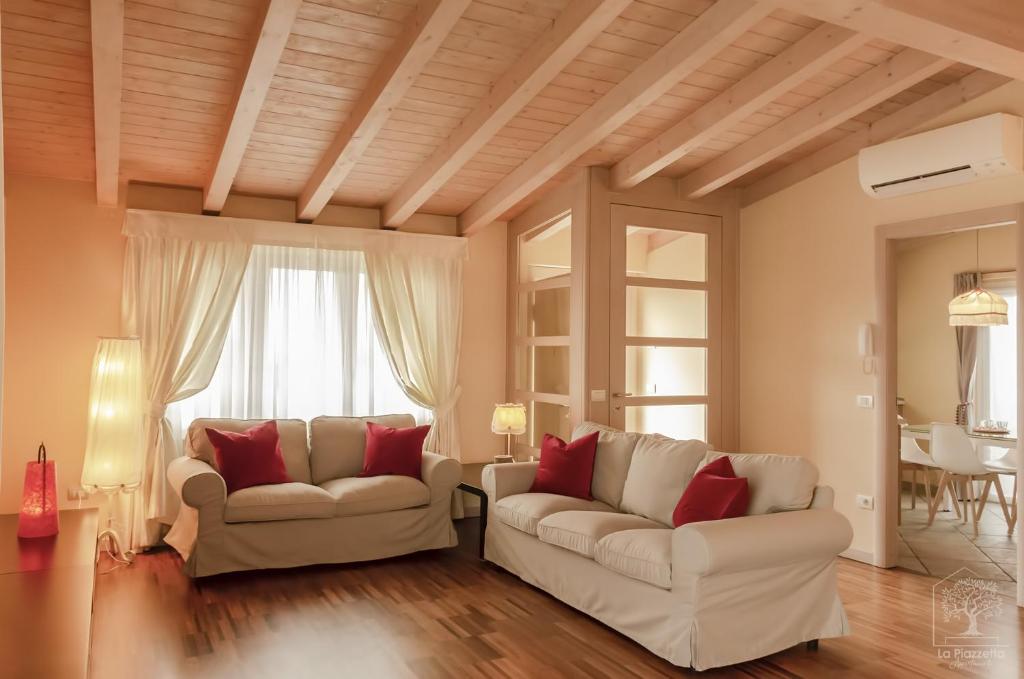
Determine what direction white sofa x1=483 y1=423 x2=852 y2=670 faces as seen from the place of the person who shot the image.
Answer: facing the viewer and to the left of the viewer

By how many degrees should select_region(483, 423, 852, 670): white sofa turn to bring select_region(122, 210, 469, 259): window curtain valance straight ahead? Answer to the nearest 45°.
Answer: approximately 90° to its right

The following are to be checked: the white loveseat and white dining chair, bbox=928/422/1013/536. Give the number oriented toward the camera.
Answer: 1

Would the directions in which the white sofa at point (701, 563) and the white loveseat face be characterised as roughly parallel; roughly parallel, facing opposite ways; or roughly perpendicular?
roughly perpendicular

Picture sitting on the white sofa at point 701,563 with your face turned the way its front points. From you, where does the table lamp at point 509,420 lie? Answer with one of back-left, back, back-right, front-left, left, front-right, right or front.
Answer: right

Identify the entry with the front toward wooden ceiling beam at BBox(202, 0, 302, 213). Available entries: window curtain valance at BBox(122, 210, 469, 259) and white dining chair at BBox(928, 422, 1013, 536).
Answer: the window curtain valance

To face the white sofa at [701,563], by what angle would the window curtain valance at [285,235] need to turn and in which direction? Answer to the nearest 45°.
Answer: approximately 45° to its left

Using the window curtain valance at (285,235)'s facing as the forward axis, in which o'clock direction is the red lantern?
The red lantern is roughly at 1 o'clock from the window curtain valance.

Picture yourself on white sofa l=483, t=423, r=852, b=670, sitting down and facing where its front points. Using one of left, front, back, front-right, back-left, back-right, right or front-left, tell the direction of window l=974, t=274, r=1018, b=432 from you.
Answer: back

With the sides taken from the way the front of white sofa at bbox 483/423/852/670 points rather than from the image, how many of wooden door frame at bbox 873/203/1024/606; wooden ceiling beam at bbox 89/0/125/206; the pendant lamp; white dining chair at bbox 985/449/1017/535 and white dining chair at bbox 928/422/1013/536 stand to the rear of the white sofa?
4

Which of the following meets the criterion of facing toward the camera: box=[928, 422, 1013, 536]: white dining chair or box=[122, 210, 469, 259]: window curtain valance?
the window curtain valance

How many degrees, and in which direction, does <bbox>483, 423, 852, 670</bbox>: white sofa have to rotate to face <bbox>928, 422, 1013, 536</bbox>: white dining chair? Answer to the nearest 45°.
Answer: approximately 180°

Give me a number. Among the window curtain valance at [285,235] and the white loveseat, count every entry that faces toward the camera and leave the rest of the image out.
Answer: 2

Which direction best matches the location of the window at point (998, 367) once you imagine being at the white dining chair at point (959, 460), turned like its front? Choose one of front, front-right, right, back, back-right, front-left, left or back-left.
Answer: front-left

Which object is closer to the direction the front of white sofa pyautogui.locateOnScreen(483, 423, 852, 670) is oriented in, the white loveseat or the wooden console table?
the wooden console table

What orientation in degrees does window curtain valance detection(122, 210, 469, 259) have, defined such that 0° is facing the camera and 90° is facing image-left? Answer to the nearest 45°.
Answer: approximately 0°

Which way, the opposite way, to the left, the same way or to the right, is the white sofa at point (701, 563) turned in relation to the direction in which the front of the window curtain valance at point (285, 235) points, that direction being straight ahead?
to the right

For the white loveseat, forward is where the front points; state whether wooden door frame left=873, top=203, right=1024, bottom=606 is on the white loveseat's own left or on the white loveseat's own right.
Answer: on the white loveseat's own left

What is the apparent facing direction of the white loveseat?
toward the camera
